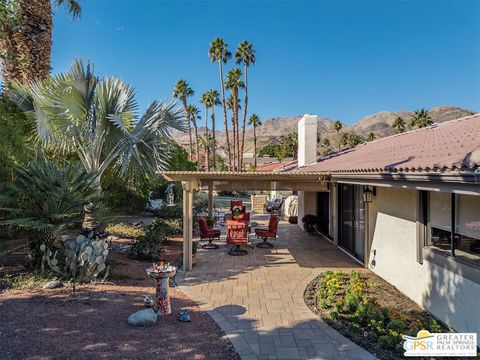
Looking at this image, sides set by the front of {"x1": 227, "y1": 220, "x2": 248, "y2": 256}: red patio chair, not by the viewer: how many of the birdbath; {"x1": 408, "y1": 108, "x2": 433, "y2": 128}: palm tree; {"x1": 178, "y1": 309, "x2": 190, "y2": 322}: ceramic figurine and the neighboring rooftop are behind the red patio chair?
2
